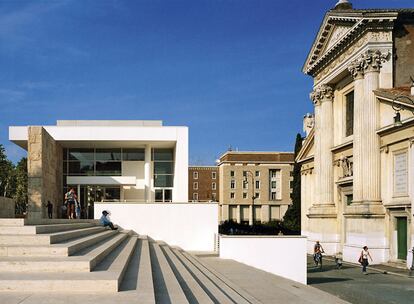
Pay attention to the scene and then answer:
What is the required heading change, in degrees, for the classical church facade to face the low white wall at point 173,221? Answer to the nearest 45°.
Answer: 0° — it already faces it

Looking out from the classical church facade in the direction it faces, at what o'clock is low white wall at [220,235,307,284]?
The low white wall is roughly at 11 o'clock from the classical church facade.

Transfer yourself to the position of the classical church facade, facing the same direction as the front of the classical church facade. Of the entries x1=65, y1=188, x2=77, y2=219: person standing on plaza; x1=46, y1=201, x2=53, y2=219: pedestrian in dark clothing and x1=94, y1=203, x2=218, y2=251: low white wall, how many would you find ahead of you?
3

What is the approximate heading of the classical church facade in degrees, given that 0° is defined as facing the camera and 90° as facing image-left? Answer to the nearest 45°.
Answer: approximately 45°

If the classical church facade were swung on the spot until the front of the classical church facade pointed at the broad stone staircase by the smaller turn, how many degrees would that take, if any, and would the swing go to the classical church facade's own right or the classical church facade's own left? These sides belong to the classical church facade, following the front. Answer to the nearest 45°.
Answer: approximately 45° to the classical church facade's own left

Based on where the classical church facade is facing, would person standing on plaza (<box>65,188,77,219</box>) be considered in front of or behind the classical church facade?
in front

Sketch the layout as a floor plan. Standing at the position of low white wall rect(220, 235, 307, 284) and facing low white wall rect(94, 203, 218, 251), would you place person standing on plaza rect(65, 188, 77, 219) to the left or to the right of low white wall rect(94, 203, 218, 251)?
left

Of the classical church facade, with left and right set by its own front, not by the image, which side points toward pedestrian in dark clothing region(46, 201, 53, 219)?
front
